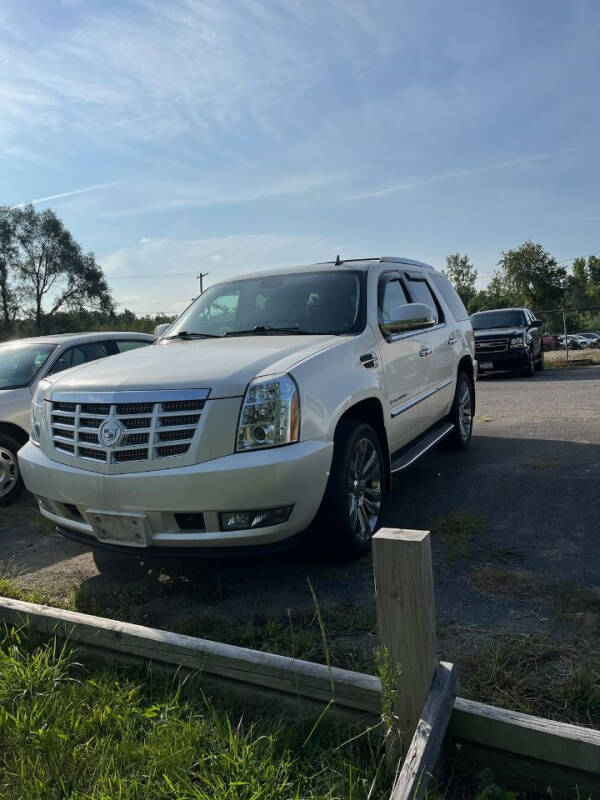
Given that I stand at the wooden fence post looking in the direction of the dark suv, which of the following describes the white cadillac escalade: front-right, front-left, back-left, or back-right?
front-left

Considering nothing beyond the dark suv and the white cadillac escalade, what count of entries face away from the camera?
0

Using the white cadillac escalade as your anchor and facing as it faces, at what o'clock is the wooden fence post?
The wooden fence post is roughly at 10 o'clock from the white cadillac escalade.

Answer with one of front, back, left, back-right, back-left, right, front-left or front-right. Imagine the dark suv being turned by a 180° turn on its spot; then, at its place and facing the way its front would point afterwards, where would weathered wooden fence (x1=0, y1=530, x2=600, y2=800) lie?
back

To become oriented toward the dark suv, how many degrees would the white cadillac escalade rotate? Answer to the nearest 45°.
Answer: approximately 180°

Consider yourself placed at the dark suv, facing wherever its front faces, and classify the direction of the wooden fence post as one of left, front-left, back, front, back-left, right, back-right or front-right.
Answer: front

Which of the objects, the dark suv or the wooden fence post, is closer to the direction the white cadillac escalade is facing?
the wooden fence post

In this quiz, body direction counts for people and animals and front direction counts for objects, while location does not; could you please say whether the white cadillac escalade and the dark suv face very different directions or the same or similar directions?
same or similar directions

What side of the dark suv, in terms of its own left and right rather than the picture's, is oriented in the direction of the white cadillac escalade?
front

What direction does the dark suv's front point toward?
toward the camera

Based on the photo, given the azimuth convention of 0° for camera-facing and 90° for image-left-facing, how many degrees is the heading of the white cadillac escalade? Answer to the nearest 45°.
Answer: approximately 45°
